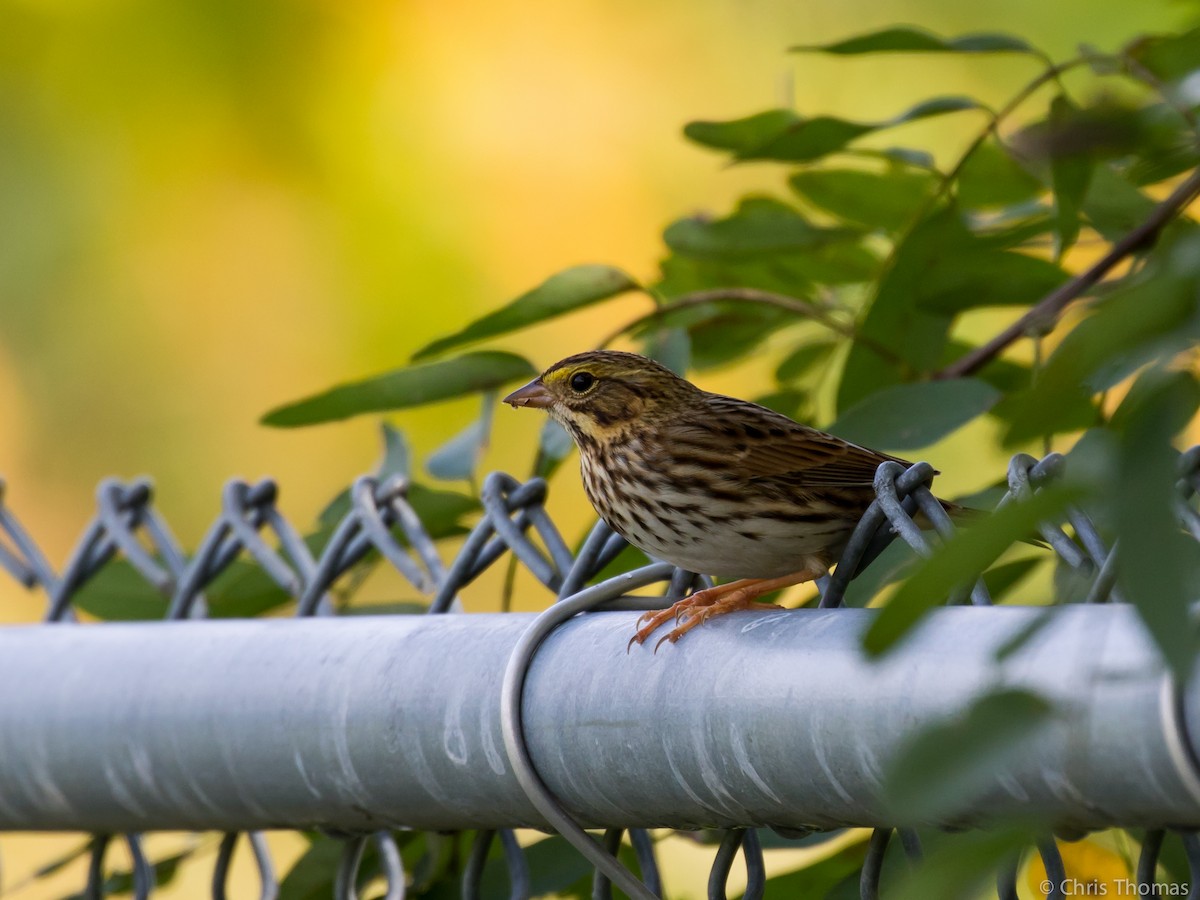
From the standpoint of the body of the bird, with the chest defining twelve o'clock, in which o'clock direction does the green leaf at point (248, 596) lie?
The green leaf is roughly at 1 o'clock from the bird.

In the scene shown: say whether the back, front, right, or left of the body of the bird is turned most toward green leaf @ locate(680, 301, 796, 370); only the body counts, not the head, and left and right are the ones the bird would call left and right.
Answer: right

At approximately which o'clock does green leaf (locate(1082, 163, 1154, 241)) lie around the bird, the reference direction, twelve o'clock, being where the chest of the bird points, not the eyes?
The green leaf is roughly at 5 o'clock from the bird.

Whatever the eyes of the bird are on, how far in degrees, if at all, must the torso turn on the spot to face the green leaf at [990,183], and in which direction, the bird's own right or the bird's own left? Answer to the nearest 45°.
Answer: approximately 135° to the bird's own right

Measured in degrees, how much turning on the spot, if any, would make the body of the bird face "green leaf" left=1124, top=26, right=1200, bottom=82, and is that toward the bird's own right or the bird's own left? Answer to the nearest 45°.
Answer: approximately 180°

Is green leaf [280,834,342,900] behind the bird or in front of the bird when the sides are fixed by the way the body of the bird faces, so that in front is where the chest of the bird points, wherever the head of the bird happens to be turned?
in front

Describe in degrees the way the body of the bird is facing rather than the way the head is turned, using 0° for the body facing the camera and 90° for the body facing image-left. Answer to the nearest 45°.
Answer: approximately 90°

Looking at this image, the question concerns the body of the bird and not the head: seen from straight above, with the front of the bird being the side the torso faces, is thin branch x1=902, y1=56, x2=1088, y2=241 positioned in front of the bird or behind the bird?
behind

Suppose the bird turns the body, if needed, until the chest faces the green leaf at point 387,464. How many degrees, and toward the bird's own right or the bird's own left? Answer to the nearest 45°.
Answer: approximately 45° to the bird's own right
